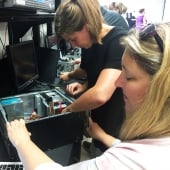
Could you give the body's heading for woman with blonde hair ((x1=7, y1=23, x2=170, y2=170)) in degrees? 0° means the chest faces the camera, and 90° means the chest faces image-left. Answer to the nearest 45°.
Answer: approximately 90°

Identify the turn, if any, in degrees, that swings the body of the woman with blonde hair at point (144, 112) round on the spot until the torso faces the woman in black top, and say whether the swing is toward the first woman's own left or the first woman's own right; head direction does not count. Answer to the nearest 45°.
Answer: approximately 90° to the first woman's own right

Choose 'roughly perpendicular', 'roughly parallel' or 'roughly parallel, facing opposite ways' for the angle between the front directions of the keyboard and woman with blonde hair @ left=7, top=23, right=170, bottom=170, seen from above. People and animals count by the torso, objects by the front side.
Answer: roughly perpendicular

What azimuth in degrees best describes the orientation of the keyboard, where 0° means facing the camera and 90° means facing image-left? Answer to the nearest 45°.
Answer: approximately 0°

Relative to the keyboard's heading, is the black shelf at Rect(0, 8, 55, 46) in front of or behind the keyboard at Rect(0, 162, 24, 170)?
behind

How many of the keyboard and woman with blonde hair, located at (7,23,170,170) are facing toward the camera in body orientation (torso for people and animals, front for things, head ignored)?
1

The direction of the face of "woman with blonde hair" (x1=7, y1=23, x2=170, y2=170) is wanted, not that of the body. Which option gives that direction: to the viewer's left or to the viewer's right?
to the viewer's left
